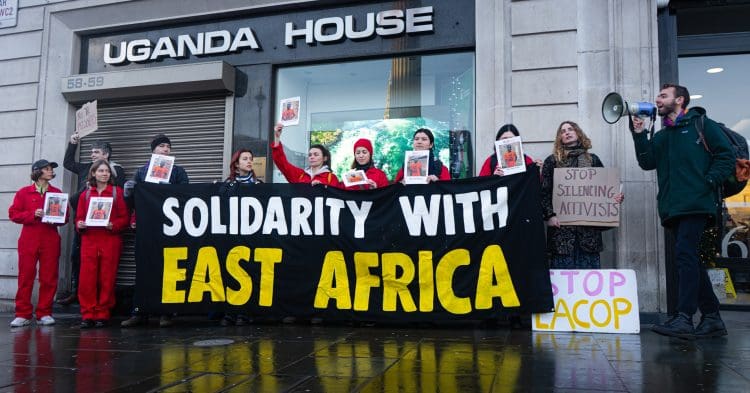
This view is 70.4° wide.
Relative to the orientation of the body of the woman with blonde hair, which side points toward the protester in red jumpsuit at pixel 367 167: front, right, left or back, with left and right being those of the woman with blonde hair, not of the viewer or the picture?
right

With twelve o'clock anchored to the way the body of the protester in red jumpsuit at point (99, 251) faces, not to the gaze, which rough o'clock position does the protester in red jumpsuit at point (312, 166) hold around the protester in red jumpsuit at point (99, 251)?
the protester in red jumpsuit at point (312, 166) is roughly at 10 o'clock from the protester in red jumpsuit at point (99, 251).

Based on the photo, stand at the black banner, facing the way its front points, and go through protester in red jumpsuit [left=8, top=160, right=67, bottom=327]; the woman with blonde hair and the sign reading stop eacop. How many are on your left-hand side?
2

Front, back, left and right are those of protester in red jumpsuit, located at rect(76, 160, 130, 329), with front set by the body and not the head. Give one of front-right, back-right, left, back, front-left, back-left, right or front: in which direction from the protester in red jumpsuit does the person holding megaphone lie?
front-left

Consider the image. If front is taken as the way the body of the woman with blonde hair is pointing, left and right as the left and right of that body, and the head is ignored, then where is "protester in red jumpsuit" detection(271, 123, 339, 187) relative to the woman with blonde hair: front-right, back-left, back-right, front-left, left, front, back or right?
right

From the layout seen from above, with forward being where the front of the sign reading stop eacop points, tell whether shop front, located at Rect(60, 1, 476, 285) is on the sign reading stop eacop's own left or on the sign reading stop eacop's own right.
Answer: on the sign reading stop eacop's own right

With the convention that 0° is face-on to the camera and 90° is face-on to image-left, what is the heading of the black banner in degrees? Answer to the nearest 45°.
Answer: approximately 0°

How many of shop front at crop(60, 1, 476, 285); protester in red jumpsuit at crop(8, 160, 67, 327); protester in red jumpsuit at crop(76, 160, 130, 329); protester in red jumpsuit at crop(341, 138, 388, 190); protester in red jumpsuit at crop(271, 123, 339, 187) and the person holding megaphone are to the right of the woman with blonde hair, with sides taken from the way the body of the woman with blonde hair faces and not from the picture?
5

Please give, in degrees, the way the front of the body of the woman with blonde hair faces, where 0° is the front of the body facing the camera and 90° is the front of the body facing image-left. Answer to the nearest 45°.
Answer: approximately 0°

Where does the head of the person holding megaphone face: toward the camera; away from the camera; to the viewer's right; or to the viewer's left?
to the viewer's left

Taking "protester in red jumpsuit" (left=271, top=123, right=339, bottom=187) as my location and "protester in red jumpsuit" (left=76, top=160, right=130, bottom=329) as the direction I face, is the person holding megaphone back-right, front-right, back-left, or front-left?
back-left

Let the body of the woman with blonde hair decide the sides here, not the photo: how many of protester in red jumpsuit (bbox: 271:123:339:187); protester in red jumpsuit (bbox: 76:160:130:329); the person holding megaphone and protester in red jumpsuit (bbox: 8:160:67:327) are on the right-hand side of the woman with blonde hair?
3
